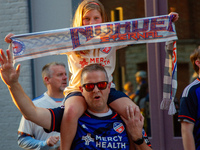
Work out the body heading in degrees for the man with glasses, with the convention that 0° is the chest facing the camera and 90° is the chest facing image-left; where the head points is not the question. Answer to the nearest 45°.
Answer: approximately 0°

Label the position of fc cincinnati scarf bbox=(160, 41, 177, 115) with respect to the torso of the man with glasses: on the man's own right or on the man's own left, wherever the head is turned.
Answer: on the man's own left
